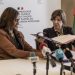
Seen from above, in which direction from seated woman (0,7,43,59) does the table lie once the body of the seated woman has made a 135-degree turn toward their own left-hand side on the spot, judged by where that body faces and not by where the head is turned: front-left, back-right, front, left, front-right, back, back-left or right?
back

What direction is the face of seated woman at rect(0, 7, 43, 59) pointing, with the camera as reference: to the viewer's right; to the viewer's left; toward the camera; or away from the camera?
to the viewer's right

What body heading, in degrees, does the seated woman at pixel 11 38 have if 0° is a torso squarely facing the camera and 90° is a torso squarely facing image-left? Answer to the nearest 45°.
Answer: approximately 315°
